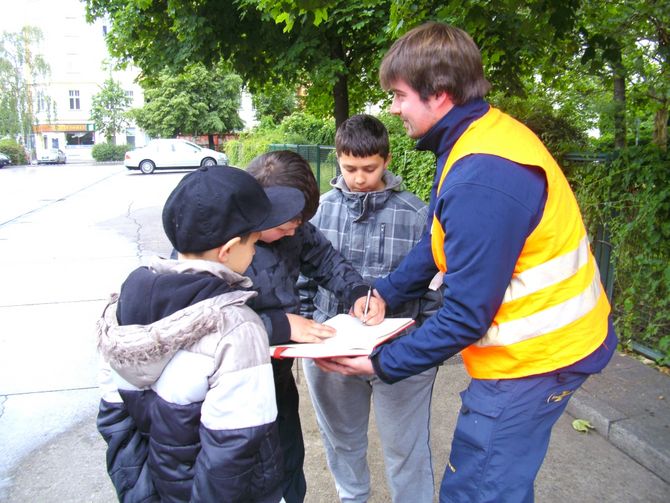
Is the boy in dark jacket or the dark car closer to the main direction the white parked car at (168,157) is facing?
the boy in dark jacket

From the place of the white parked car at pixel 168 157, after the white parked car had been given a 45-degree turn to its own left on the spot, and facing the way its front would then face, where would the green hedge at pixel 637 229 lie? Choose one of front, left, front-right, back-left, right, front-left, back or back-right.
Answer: back-right

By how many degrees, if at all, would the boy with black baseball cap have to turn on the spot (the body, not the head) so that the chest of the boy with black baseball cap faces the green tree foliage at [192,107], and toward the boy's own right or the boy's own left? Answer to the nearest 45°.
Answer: approximately 45° to the boy's own left

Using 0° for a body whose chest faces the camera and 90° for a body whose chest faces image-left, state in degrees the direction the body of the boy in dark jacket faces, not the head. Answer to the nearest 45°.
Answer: approximately 315°

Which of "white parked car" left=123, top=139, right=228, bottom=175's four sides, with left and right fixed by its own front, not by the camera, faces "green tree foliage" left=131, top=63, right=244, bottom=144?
left

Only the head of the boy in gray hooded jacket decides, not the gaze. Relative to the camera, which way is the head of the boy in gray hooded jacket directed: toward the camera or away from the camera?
toward the camera

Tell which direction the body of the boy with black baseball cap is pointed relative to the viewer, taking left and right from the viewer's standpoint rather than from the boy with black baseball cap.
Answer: facing away from the viewer and to the right of the viewer

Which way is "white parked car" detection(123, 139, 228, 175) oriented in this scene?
to the viewer's right

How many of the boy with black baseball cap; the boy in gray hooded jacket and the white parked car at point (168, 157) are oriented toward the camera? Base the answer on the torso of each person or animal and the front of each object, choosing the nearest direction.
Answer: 1

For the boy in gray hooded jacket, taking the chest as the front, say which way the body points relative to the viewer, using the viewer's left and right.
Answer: facing the viewer

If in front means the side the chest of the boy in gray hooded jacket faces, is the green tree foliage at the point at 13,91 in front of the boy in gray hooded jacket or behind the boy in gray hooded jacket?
behind

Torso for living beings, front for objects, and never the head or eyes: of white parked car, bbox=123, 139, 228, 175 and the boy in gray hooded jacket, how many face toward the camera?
1

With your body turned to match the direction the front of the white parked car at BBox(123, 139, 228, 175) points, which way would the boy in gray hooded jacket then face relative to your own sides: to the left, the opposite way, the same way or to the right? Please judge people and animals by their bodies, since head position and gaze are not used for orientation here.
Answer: to the right

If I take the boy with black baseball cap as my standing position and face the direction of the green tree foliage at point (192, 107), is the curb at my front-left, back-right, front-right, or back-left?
front-right

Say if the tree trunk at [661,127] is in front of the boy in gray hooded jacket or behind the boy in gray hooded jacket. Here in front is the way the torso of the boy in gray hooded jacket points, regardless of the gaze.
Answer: behind

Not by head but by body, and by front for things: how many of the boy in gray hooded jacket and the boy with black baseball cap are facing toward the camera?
1
